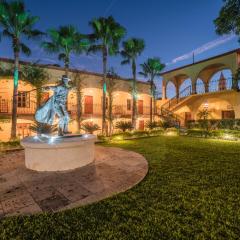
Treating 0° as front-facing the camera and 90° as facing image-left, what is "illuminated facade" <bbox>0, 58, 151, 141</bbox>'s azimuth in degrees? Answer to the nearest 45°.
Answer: approximately 315°

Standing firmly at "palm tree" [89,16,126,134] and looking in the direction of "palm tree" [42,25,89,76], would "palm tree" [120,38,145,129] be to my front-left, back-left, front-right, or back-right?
back-right

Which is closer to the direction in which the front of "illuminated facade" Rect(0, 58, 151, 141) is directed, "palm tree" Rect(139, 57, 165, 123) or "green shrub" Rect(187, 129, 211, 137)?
the green shrub

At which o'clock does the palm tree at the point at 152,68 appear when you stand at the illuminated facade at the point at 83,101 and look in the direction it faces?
The palm tree is roughly at 10 o'clock from the illuminated facade.

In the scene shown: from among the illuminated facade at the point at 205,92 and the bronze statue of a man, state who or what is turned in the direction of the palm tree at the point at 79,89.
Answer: the illuminated facade

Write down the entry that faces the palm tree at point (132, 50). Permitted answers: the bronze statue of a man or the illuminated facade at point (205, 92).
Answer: the illuminated facade

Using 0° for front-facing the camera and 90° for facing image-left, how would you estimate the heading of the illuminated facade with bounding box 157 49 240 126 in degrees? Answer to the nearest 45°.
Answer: approximately 45°
